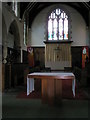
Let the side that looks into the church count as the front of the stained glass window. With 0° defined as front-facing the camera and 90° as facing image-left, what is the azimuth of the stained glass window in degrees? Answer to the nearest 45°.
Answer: approximately 0°
